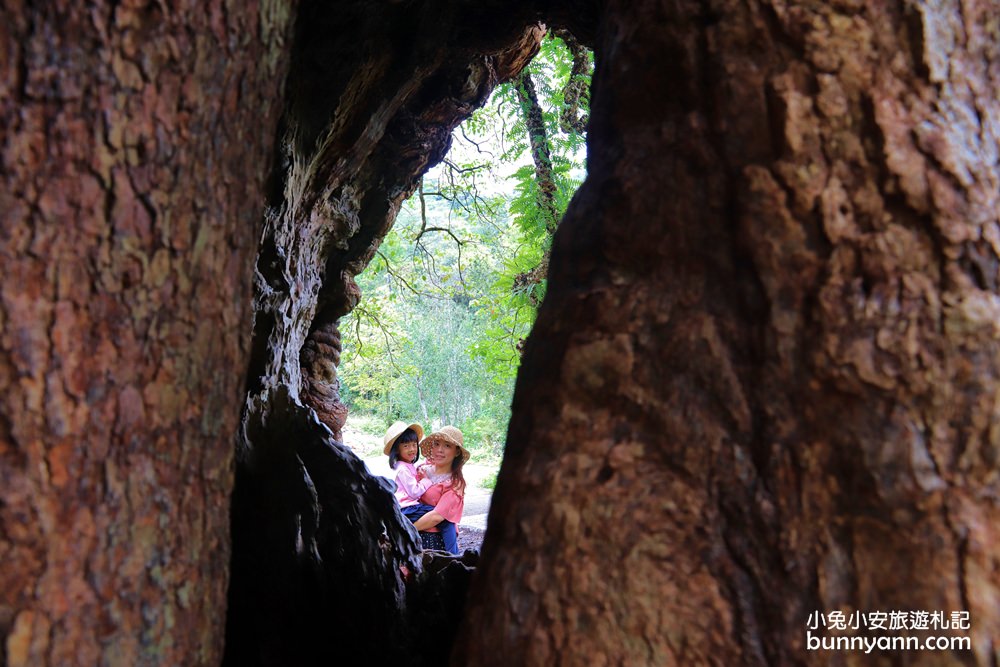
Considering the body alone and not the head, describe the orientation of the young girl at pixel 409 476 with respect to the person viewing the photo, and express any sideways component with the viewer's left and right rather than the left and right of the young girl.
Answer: facing the viewer and to the right of the viewer

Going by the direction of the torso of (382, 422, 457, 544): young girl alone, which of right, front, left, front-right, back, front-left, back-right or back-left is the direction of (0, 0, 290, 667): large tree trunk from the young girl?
front-right
